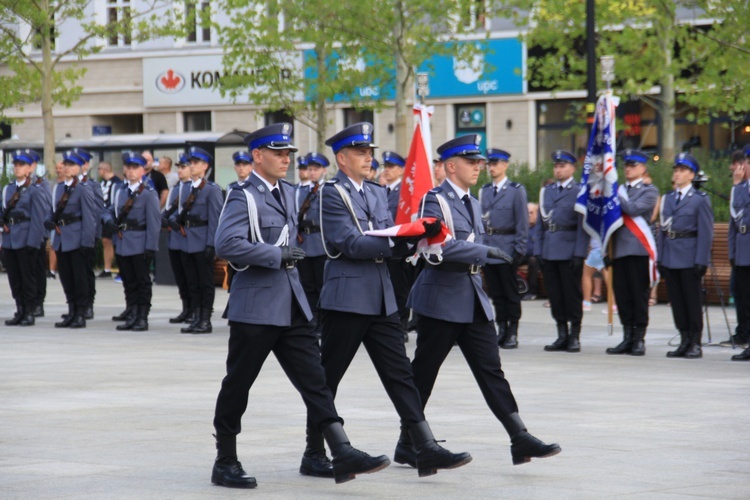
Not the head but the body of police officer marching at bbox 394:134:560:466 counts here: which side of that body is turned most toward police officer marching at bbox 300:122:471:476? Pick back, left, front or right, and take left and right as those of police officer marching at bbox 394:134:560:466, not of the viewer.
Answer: right

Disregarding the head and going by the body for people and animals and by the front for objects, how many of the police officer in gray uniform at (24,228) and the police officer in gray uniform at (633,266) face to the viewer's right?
0

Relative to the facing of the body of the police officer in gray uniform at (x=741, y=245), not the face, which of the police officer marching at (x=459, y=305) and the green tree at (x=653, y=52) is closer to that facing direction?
the police officer marching
